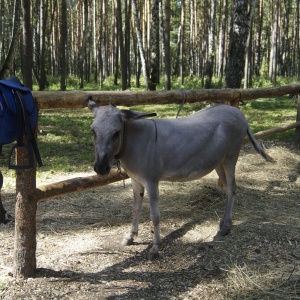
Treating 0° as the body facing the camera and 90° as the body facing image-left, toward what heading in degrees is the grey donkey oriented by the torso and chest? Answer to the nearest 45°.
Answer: approximately 45°

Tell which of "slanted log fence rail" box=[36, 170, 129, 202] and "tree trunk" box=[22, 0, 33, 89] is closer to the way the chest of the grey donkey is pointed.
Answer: the slanted log fence rail

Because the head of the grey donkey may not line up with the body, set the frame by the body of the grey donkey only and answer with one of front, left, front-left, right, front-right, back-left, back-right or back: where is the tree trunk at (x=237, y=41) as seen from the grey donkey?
back-right

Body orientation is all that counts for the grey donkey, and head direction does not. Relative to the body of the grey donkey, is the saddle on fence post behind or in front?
in front

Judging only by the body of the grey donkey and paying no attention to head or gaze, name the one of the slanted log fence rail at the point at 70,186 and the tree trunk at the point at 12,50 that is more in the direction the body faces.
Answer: the slanted log fence rail

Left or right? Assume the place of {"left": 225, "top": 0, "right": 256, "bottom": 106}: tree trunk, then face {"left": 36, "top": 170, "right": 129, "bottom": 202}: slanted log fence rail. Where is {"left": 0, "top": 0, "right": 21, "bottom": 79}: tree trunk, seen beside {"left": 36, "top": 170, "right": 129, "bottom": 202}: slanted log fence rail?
right

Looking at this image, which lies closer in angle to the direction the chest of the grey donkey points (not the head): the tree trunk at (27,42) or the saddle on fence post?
the saddle on fence post

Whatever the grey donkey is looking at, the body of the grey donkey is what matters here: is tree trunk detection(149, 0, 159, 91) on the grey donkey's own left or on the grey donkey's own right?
on the grey donkey's own right

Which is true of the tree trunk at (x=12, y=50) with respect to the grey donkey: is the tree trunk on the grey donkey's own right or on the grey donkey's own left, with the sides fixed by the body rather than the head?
on the grey donkey's own right

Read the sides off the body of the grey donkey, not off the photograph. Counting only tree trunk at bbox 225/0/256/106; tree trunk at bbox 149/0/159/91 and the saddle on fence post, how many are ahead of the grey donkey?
1
